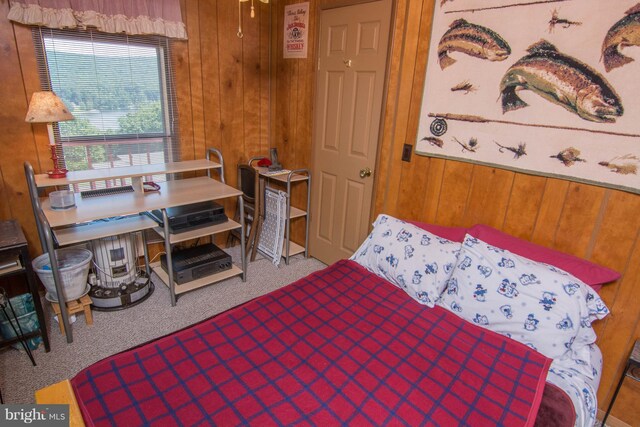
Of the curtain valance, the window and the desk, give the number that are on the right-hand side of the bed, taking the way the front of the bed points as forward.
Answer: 3

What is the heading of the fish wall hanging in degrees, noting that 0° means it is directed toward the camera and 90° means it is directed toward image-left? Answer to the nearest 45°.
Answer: approximately 45°

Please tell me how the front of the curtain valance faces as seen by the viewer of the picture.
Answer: facing the viewer and to the right of the viewer

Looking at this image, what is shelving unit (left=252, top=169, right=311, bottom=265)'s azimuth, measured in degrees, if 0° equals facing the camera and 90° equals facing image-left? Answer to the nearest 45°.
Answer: approximately 45°

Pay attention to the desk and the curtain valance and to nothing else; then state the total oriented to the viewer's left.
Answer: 0

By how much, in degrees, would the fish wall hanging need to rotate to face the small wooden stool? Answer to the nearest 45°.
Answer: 0° — it already faces it

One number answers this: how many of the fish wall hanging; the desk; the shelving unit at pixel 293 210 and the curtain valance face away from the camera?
0

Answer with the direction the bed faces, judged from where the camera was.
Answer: facing the viewer and to the left of the viewer

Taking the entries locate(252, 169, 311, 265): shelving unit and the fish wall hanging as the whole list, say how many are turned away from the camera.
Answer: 0

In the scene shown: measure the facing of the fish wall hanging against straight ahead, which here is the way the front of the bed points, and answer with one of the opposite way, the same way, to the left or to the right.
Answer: the same way

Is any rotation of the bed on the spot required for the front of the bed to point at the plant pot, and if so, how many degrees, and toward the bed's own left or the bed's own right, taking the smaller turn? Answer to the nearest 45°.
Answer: approximately 45° to the bed's own right
